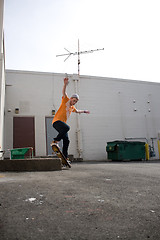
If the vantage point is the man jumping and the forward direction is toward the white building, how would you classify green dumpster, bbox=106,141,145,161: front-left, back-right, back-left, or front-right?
front-right

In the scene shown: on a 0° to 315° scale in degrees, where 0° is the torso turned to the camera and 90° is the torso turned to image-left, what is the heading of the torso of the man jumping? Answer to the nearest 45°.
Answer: approximately 315°

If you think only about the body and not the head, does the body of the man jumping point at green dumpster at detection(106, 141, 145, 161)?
no

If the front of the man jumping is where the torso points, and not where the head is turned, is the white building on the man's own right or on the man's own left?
on the man's own left
